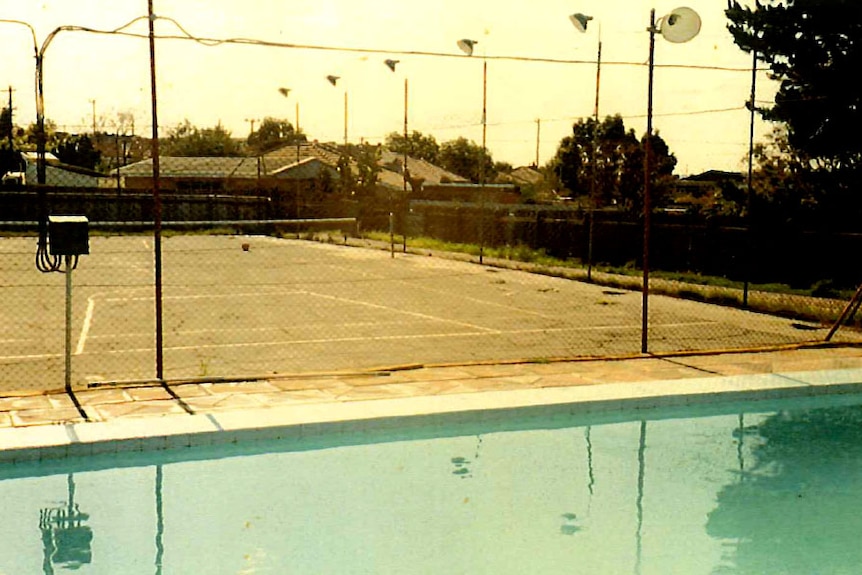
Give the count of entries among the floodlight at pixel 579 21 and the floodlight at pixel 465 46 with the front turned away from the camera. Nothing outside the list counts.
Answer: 0

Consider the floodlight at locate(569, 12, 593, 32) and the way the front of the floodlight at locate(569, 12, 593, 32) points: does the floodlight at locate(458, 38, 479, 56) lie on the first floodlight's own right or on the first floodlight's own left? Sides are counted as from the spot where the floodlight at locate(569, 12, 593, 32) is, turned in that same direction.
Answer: on the first floodlight's own right

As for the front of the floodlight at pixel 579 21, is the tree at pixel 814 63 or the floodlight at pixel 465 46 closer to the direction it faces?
the floodlight

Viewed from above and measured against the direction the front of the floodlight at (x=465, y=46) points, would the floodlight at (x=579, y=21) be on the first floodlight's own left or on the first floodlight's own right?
on the first floodlight's own left

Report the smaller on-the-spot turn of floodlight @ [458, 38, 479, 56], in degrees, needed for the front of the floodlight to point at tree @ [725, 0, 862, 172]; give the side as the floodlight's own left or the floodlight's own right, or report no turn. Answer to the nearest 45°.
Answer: approximately 180°

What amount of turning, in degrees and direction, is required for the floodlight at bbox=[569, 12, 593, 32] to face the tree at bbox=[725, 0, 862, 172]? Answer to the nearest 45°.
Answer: approximately 180°
